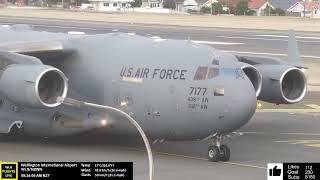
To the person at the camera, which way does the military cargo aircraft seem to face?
facing the viewer and to the right of the viewer
